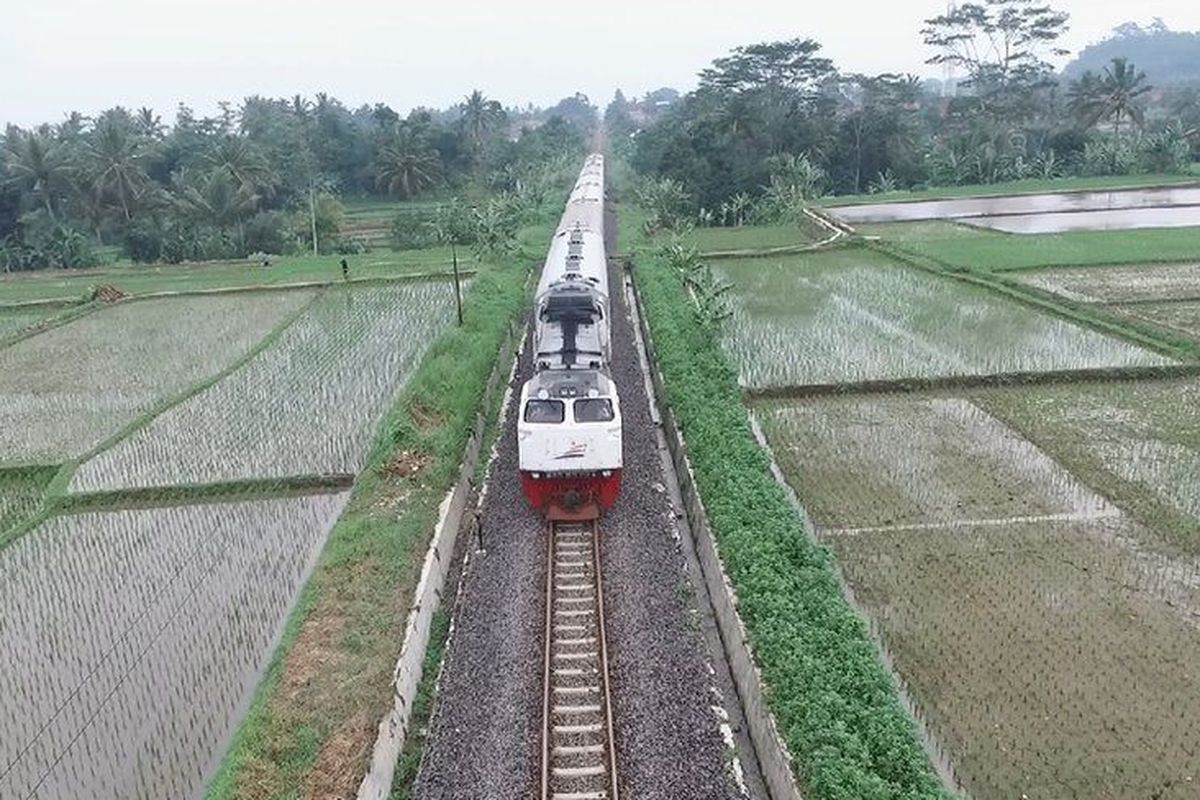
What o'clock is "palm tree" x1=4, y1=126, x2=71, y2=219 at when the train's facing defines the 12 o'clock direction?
The palm tree is roughly at 5 o'clock from the train.

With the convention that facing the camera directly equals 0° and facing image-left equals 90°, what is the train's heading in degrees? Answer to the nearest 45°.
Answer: approximately 0°

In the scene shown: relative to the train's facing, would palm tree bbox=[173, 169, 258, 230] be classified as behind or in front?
behind

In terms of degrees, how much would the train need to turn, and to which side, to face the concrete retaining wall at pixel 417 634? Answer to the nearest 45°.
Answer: approximately 45° to its right

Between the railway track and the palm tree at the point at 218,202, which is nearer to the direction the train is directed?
the railway track

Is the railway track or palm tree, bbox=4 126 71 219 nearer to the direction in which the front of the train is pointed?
the railway track

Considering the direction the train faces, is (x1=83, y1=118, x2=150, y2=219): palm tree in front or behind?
behind

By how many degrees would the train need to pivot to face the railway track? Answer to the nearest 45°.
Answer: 0° — it already faces it

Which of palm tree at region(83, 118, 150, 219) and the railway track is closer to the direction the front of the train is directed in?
the railway track
